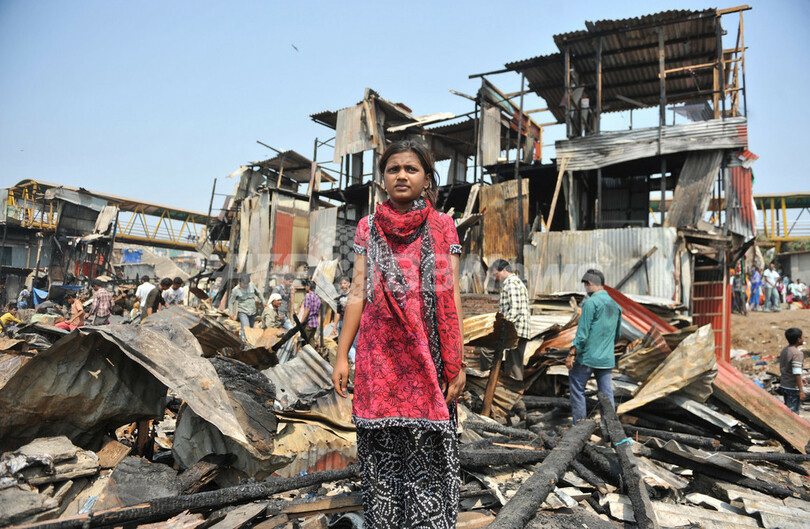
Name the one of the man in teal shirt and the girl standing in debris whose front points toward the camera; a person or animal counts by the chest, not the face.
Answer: the girl standing in debris

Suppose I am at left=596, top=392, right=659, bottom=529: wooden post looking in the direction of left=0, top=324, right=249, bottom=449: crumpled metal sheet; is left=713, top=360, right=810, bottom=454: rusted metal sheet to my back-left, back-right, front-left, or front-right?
back-right

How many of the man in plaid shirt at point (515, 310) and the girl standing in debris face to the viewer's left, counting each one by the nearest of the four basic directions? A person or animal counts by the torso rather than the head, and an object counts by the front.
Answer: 1

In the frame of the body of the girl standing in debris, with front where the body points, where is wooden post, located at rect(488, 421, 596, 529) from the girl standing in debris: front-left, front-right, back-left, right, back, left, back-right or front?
back-left

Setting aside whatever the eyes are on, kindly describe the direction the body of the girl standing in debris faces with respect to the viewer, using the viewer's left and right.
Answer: facing the viewer

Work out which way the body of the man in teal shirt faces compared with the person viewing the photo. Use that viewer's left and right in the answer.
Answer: facing away from the viewer and to the left of the viewer

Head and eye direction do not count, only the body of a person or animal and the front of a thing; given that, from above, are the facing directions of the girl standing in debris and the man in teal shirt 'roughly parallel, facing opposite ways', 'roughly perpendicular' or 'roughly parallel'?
roughly parallel, facing opposite ways

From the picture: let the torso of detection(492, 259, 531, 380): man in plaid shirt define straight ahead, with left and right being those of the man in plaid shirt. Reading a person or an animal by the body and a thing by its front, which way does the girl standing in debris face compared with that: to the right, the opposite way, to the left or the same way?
to the left

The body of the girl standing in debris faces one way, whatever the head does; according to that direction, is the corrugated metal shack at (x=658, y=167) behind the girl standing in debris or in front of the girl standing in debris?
behind

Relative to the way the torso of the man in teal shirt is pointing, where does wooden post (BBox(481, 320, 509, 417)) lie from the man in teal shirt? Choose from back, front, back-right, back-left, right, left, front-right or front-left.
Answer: front-left

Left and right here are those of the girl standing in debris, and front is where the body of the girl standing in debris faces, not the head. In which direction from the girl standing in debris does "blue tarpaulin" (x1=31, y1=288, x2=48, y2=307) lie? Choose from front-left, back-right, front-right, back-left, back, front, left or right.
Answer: back-right

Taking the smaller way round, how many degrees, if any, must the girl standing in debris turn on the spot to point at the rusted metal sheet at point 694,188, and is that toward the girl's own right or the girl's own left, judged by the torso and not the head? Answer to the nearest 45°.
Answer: approximately 135° to the girl's own left

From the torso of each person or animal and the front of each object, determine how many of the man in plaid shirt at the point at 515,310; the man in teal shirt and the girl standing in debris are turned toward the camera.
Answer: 1

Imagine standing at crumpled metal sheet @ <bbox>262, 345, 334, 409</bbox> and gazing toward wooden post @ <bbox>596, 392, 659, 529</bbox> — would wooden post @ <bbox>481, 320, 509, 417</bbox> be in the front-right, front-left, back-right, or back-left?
front-left

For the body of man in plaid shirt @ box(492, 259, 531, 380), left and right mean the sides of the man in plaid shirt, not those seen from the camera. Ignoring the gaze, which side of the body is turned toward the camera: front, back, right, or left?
left
